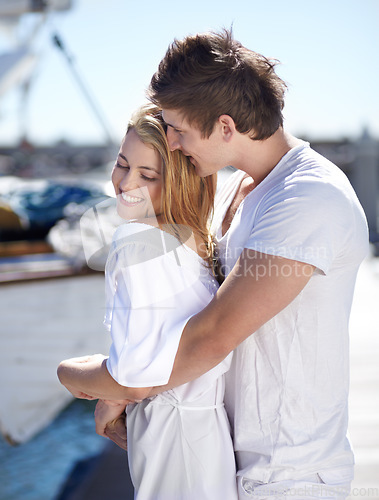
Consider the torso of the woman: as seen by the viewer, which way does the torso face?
to the viewer's left

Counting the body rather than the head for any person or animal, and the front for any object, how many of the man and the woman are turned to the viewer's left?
2

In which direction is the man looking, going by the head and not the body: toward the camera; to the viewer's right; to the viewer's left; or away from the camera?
to the viewer's left

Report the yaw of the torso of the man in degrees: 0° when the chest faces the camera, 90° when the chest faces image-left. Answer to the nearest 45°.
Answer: approximately 90°
